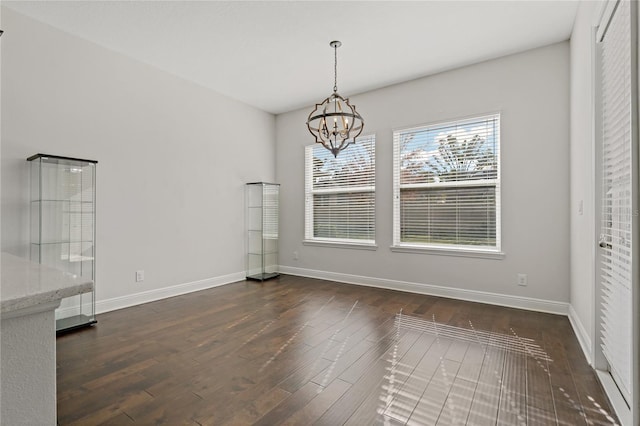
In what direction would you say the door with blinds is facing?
to the viewer's left

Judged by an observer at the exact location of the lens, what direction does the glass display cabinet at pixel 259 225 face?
facing the viewer and to the right of the viewer

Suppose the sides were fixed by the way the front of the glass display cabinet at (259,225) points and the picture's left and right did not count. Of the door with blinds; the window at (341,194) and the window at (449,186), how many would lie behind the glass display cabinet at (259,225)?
0

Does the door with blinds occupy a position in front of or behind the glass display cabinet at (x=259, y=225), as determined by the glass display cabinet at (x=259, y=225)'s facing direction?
in front

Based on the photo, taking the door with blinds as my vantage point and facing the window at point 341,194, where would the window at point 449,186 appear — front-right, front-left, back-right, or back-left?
front-right

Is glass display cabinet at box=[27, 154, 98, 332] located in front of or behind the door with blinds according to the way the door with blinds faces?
in front

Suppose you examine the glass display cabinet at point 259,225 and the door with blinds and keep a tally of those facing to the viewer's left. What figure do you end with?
1

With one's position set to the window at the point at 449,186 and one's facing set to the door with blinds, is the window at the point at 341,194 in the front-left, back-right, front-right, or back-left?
back-right

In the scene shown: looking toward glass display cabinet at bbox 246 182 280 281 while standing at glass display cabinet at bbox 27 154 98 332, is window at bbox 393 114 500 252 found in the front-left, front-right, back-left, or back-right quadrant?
front-right

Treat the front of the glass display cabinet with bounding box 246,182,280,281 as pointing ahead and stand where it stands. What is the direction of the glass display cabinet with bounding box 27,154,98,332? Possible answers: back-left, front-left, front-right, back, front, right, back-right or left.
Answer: right

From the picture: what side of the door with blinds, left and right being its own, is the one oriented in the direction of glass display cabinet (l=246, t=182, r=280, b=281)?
front

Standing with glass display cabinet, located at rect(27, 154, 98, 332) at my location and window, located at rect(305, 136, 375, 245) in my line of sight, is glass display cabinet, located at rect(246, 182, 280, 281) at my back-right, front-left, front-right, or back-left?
front-left

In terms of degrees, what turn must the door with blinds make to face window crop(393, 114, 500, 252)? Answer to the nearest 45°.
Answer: approximately 45° to its right

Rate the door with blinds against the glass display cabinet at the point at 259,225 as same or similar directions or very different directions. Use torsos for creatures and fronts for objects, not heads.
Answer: very different directions
